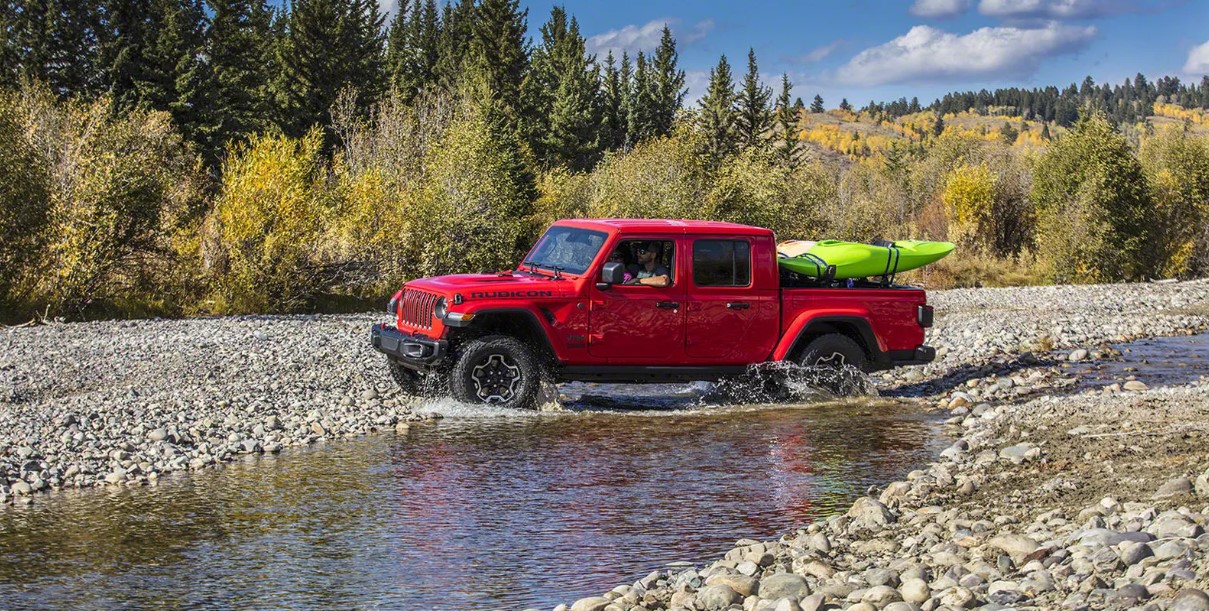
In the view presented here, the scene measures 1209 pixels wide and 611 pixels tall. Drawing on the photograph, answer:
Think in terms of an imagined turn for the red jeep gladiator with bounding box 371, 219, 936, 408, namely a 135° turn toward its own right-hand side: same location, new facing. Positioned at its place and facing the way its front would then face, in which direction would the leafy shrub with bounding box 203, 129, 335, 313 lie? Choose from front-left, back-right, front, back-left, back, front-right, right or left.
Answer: front-left

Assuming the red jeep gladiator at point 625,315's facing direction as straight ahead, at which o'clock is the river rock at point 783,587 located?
The river rock is roughly at 10 o'clock from the red jeep gladiator.

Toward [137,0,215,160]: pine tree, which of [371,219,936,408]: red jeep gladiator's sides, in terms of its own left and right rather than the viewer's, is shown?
right

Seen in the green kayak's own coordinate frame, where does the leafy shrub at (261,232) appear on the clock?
The leafy shrub is roughly at 7 o'clock from the green kayak.

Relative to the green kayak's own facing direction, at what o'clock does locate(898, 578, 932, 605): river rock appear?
The river rock is roughly at 3 o'clock from the green kayak.

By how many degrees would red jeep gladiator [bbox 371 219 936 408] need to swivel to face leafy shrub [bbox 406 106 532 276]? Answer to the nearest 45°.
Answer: approximately 135° to its right

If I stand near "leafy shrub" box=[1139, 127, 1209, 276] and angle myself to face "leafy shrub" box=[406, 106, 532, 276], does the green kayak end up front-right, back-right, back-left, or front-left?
front-left

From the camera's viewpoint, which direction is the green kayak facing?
to the viewer's right

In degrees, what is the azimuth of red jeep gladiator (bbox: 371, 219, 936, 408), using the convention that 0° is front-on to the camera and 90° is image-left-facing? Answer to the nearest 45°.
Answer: approximately 45°

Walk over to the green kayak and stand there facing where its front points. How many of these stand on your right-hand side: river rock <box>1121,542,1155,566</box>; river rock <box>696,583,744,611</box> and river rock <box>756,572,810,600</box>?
3

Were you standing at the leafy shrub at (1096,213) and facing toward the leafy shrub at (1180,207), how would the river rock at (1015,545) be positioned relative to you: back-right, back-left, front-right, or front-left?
back-right

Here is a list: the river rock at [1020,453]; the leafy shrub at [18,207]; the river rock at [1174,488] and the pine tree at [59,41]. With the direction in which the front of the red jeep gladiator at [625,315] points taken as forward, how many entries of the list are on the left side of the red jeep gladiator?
2
